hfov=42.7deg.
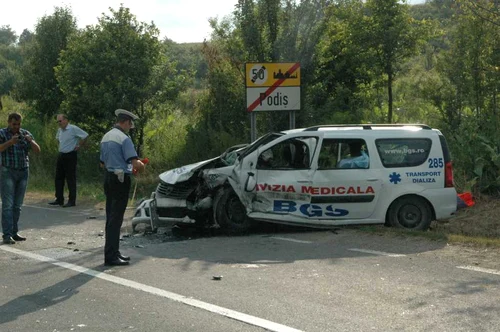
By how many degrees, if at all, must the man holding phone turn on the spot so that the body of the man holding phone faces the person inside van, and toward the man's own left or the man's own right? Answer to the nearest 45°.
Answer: approximately 45° to the man's own left

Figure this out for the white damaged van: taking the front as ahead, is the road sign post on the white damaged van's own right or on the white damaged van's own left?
on the white damaged van's own right

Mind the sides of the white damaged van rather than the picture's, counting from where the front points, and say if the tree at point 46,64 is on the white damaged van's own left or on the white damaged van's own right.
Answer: on the white damaged van's own right

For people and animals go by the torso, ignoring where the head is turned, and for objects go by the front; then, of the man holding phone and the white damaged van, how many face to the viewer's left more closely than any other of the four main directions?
1

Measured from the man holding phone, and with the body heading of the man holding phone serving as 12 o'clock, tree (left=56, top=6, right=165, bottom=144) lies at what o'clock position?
The tree is roughly at 8 o'clock from the man holding phone.

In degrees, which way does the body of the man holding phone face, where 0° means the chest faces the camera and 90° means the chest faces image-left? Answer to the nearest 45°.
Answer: approximately 315°

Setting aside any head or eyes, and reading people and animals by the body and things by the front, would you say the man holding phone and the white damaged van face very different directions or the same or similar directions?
very different directions

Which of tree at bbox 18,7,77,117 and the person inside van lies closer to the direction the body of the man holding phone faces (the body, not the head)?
the person inside van

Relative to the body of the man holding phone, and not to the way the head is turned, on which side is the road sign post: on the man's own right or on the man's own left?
on the man's own left

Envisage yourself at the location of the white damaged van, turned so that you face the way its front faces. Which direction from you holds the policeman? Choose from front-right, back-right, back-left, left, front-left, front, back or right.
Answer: front-left

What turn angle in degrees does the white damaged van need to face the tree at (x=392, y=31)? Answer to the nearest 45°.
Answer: approximately 90° to its right

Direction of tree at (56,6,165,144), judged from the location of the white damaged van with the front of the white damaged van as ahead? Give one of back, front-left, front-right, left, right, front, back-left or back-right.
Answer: front-right

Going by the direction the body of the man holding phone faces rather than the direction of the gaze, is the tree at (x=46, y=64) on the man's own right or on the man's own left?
on the man's own left

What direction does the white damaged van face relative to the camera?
to the viewer's left

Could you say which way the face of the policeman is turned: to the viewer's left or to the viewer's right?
to the viewer's right
